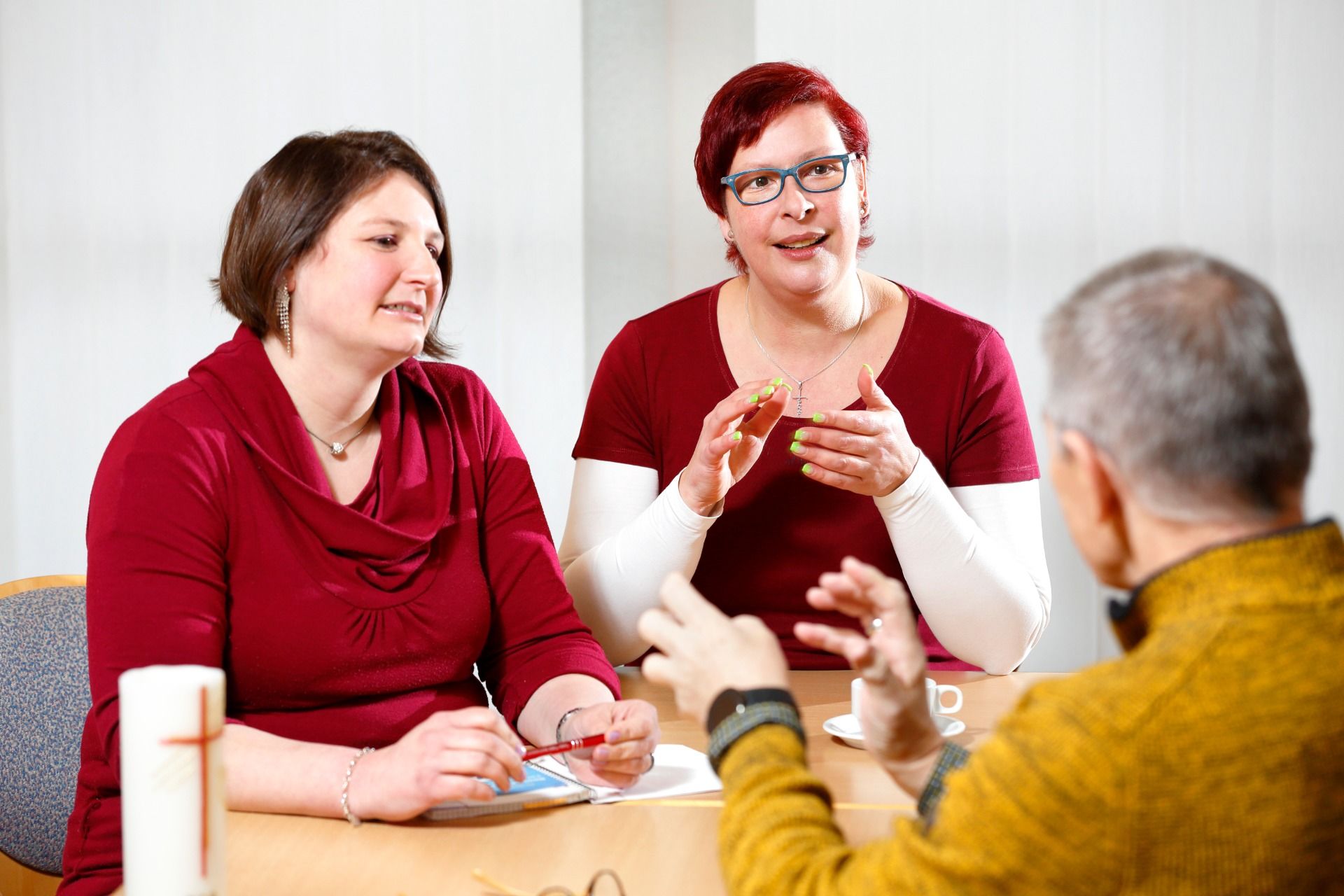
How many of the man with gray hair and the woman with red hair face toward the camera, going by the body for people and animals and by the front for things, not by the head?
1

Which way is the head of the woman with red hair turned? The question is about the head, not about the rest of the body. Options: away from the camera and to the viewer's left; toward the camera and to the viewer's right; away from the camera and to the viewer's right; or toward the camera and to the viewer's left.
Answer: toward the camera and to the viewer's right

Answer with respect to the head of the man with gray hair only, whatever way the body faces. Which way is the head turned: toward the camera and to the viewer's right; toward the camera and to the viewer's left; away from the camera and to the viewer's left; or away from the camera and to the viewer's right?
away from the camera and to the viewer's left

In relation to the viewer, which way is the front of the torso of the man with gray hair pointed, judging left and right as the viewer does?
facing away from the viewer and to the left of the viewer
